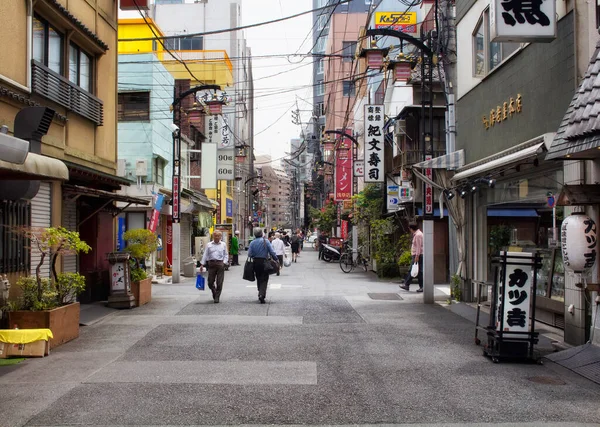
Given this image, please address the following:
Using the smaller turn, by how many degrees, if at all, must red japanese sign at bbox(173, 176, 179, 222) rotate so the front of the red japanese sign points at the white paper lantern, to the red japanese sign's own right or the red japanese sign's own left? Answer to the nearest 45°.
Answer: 0° — it already faces it

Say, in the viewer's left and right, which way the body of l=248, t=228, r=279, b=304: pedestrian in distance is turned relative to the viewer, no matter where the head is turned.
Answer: facing away from the viewer

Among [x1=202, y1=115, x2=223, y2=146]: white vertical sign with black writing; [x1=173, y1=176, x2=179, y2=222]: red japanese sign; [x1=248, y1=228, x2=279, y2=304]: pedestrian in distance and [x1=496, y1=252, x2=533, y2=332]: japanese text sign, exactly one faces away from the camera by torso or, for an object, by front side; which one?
the pedestrian in distance

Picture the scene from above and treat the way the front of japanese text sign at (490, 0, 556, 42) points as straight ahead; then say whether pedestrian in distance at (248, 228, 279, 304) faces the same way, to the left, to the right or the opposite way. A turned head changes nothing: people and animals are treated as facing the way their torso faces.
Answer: the opposite way

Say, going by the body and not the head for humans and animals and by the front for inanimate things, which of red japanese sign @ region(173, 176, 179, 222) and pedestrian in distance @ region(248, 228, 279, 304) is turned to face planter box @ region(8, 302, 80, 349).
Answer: the red japanese sign

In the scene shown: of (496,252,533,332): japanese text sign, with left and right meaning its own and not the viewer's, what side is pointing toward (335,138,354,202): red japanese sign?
back
